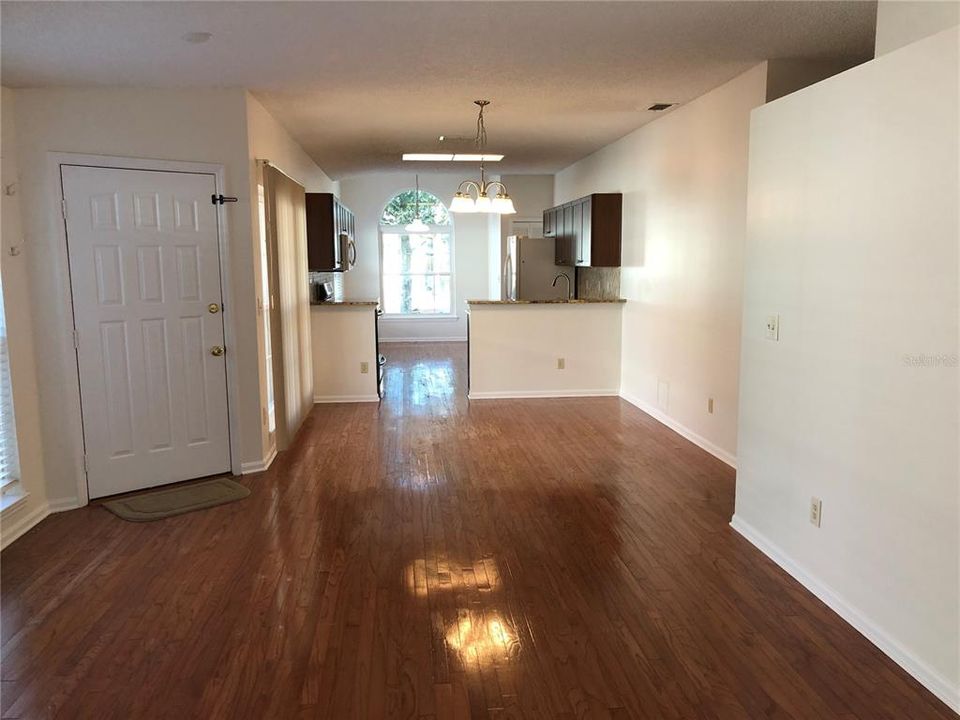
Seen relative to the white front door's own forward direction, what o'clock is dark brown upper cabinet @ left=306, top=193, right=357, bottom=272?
The dark brown upper cabinet is roughly at 7 o'clock from the white front door.

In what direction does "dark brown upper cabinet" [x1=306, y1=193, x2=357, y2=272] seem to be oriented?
to the viewer's right

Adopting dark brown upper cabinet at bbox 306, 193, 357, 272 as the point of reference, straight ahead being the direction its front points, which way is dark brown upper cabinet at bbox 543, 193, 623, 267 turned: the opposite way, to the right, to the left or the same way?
the opposite way

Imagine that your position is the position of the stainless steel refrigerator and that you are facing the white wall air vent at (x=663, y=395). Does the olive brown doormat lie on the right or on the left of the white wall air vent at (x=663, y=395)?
right

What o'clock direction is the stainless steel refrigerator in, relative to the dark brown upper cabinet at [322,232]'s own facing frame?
The stainless steel refrigerator is roughly at 11 o'clock from the dark brown upper cabinet.

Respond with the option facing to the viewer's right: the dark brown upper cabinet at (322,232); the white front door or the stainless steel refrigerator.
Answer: the dark brown upper cabinet

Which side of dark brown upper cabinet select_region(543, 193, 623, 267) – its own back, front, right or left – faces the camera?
left

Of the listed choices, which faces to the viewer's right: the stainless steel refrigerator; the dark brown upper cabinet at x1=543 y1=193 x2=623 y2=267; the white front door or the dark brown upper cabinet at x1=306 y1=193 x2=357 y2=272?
the dark brown upper cabinet at x1=306 y1=193 x2=357 y2=272

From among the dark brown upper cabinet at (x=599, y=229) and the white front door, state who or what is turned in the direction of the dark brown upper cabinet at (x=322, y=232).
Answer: the dark brown upper cabinet at (x=599, y=229)

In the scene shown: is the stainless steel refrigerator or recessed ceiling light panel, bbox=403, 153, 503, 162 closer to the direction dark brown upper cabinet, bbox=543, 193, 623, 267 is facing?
the recessed ceiling light panel
